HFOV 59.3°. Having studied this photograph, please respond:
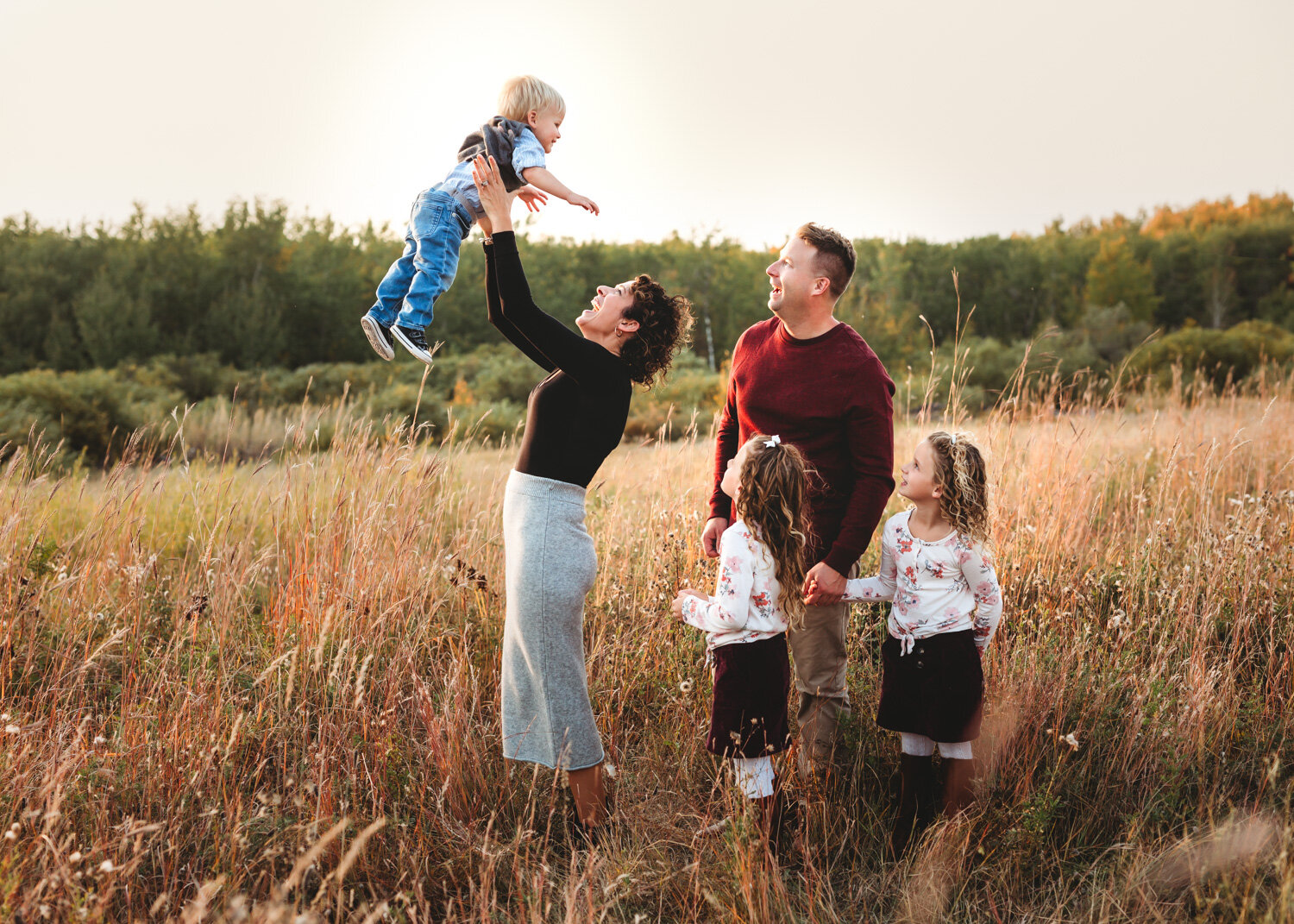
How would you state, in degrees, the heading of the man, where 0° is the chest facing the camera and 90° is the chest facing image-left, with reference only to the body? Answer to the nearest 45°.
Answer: approximately 45°

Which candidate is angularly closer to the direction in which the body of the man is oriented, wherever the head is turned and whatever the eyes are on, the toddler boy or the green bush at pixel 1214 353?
the toddler boy

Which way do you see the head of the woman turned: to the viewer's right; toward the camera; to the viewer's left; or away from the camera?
to the viewer's left

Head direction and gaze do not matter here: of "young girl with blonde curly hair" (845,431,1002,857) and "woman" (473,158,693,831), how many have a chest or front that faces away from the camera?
0

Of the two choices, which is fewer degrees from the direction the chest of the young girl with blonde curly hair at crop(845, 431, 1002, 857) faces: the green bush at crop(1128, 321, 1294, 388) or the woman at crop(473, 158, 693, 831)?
the woman

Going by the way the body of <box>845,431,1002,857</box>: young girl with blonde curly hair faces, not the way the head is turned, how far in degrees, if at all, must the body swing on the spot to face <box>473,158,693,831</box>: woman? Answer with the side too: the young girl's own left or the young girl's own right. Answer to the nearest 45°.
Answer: approximately 45° to the young girl's own right

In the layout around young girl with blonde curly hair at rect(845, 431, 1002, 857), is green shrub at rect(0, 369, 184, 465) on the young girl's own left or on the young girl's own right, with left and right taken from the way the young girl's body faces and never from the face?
on the young girl's own right

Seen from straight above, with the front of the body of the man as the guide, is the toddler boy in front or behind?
in front

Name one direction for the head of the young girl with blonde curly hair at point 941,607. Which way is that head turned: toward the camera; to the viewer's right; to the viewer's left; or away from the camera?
to the viewer's left

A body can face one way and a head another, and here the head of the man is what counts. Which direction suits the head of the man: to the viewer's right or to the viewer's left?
to the viewer's left
